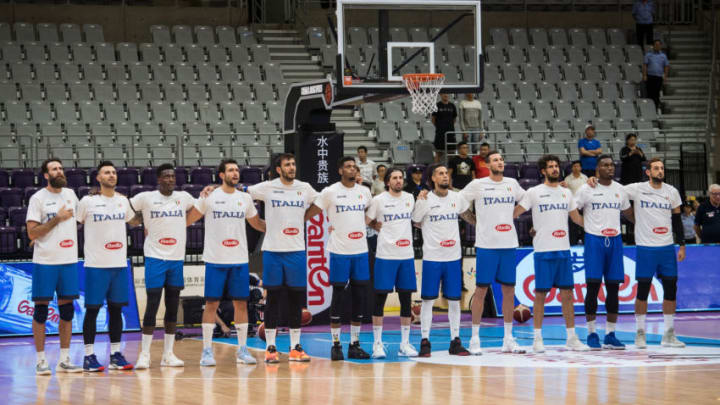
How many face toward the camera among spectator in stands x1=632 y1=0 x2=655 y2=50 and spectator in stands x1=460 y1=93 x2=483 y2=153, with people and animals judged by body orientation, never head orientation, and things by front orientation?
2

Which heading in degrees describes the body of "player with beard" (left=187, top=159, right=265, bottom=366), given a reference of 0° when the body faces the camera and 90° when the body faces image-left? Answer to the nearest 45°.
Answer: approximately 0°

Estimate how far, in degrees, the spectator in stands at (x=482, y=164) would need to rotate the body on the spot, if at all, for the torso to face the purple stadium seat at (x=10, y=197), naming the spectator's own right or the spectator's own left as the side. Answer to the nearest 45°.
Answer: approximately 90° to the spectator's own right

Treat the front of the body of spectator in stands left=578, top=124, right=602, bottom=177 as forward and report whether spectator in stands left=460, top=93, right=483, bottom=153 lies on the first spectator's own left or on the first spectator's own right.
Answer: on the first spectator's own right

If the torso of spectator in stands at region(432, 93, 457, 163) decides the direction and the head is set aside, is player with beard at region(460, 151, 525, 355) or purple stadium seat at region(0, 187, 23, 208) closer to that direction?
the player with beard

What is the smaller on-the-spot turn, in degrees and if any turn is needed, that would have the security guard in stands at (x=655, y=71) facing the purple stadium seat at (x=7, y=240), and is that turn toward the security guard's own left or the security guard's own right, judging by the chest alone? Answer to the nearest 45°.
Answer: approximately 45° to the security guard's own right

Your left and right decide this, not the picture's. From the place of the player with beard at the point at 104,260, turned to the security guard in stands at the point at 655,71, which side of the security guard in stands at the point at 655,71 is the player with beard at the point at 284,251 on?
right
